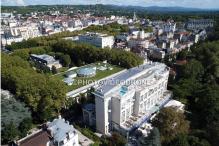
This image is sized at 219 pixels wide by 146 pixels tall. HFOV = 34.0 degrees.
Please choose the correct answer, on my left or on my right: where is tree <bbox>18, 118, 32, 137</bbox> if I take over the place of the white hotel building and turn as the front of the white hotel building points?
on my right

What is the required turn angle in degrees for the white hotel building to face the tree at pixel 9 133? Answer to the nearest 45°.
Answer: approximately 90° to its right

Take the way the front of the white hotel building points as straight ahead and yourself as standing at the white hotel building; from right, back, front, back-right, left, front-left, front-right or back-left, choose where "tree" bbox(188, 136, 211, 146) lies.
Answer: front

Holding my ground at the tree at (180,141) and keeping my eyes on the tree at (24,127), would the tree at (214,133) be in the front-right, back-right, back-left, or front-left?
back-right

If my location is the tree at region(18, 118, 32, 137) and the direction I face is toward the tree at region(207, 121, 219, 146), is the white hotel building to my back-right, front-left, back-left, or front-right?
front-left

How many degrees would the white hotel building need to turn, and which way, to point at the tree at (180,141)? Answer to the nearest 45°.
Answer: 0° — it already faces it

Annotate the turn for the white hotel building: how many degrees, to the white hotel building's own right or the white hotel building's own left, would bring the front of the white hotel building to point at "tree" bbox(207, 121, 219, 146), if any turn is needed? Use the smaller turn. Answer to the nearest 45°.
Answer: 0° — it already faces it
